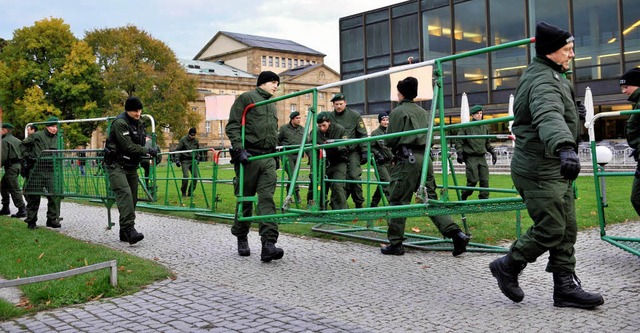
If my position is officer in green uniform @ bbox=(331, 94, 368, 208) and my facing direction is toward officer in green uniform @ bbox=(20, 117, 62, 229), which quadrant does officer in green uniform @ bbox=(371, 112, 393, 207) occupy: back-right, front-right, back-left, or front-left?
back-right

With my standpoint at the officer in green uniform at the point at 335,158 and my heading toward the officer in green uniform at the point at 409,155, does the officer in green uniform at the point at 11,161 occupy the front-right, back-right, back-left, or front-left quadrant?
back-right

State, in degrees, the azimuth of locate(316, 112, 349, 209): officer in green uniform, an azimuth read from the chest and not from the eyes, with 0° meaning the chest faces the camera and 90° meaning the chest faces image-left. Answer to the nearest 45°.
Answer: approximately 45°

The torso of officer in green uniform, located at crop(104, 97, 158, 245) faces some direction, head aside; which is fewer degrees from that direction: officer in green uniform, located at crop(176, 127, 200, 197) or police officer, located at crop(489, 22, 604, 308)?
the police officer

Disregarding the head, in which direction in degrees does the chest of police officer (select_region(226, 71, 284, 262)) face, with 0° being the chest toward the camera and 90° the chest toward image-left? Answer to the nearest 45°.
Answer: approximately 315°

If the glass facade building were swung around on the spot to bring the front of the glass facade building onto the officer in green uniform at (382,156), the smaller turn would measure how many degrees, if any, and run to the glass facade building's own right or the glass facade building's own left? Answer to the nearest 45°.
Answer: approximately 45° to the glass facade building's own left

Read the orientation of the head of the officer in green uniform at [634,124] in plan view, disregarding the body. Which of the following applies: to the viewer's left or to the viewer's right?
to the viewer's left
